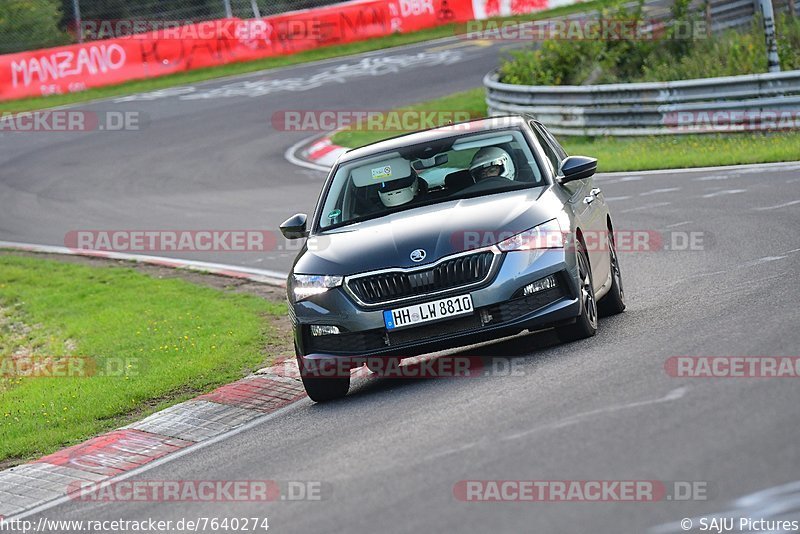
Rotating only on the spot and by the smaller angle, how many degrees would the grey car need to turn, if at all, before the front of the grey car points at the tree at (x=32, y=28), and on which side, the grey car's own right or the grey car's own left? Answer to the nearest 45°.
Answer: approximately 180°

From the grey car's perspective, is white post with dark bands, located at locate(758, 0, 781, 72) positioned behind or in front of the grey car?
behind

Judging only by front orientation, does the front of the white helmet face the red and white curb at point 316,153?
no

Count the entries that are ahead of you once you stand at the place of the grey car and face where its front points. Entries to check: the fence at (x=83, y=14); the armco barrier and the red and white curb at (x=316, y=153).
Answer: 0

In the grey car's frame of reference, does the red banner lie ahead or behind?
behind

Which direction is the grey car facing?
toward the camera

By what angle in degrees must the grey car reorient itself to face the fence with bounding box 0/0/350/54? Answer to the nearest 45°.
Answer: approximately 180°

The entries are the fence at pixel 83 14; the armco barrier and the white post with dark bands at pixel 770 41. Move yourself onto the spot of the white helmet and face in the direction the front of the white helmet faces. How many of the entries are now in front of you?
0

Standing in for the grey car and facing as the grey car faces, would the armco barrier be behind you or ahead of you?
behind

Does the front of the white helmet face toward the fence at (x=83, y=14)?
no

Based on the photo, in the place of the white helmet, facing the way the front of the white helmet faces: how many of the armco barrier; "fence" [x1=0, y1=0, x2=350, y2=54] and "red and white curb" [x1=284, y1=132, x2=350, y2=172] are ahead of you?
0

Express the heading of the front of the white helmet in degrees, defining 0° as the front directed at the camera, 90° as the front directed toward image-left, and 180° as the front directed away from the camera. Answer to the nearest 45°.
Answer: approximately 0°

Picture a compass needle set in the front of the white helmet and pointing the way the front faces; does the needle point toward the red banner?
no

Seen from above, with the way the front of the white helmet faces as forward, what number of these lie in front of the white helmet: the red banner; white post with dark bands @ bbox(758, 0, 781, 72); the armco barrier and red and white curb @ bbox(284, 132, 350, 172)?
0
